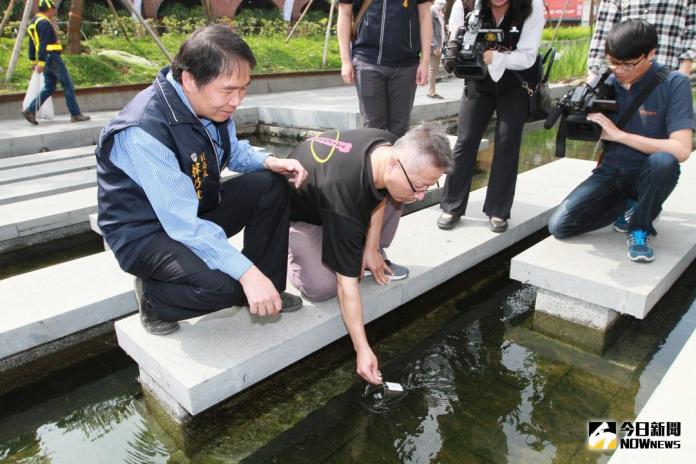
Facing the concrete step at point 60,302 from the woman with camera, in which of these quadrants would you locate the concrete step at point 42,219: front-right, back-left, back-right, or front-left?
front-right

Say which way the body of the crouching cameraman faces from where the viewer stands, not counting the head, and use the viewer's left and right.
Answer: facing the viewer and to the left of the viewer

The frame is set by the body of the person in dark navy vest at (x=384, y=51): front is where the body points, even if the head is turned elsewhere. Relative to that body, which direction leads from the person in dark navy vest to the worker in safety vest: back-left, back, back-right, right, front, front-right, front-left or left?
back-right

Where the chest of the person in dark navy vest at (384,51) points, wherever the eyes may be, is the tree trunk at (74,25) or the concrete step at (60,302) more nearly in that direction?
the concrete step

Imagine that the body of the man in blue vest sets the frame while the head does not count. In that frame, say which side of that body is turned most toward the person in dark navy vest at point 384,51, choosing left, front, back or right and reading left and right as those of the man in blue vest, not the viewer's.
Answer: left

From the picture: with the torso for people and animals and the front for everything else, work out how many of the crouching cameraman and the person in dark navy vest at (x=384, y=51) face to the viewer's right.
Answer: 0

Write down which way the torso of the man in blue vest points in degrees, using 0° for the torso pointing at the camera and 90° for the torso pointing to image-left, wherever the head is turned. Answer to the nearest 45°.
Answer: approximately 315°

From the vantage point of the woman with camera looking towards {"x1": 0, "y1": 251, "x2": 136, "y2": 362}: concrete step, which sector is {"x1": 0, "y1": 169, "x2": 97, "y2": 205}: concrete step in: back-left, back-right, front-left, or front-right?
front-right

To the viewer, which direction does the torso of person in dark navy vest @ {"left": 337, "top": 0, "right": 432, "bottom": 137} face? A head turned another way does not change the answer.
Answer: toward the camera

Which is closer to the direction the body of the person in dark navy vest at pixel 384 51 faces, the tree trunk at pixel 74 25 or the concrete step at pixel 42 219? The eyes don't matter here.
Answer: the concrete step
